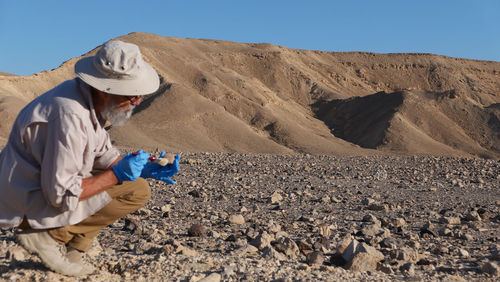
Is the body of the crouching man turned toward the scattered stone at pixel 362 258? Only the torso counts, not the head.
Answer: yes

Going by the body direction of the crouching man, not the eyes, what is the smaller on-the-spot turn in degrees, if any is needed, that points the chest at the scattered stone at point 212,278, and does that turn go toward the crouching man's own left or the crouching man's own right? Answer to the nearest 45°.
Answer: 0° — they already face it

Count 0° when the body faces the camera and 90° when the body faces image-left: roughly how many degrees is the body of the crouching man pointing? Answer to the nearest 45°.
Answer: approximately 270°

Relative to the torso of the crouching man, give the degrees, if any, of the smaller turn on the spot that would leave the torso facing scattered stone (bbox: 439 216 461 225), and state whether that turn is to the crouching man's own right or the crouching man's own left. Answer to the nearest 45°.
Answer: approximately 45° to the crouching man's own left

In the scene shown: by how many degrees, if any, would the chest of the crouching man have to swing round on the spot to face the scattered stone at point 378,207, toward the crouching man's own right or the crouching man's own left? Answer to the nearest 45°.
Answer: approximately 45° to the crouching man's own left

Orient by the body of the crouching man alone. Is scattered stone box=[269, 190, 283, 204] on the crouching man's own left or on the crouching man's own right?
on the crouching man's own left
